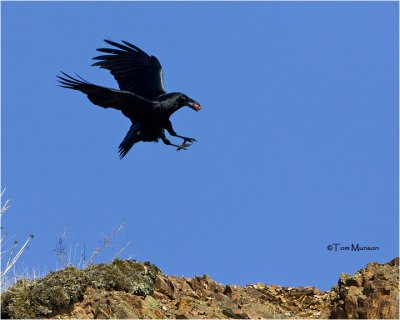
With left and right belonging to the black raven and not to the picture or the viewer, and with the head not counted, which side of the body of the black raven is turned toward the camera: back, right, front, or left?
right
